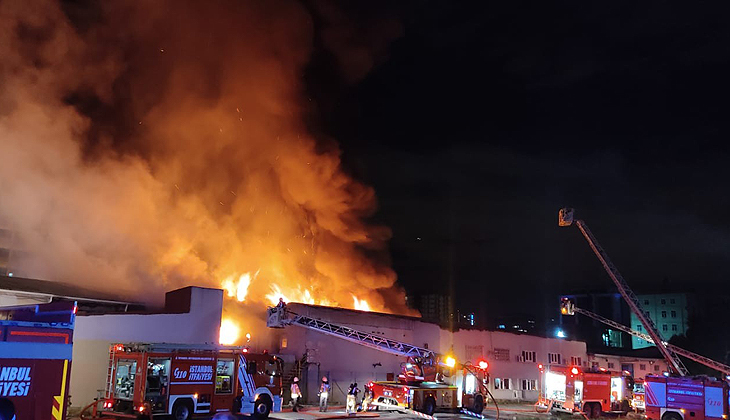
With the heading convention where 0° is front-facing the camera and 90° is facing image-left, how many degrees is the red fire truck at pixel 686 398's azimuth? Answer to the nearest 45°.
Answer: approximately 270°

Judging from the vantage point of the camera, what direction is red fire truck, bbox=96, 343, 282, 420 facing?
facing away from the viewer and to the right of the viewer
